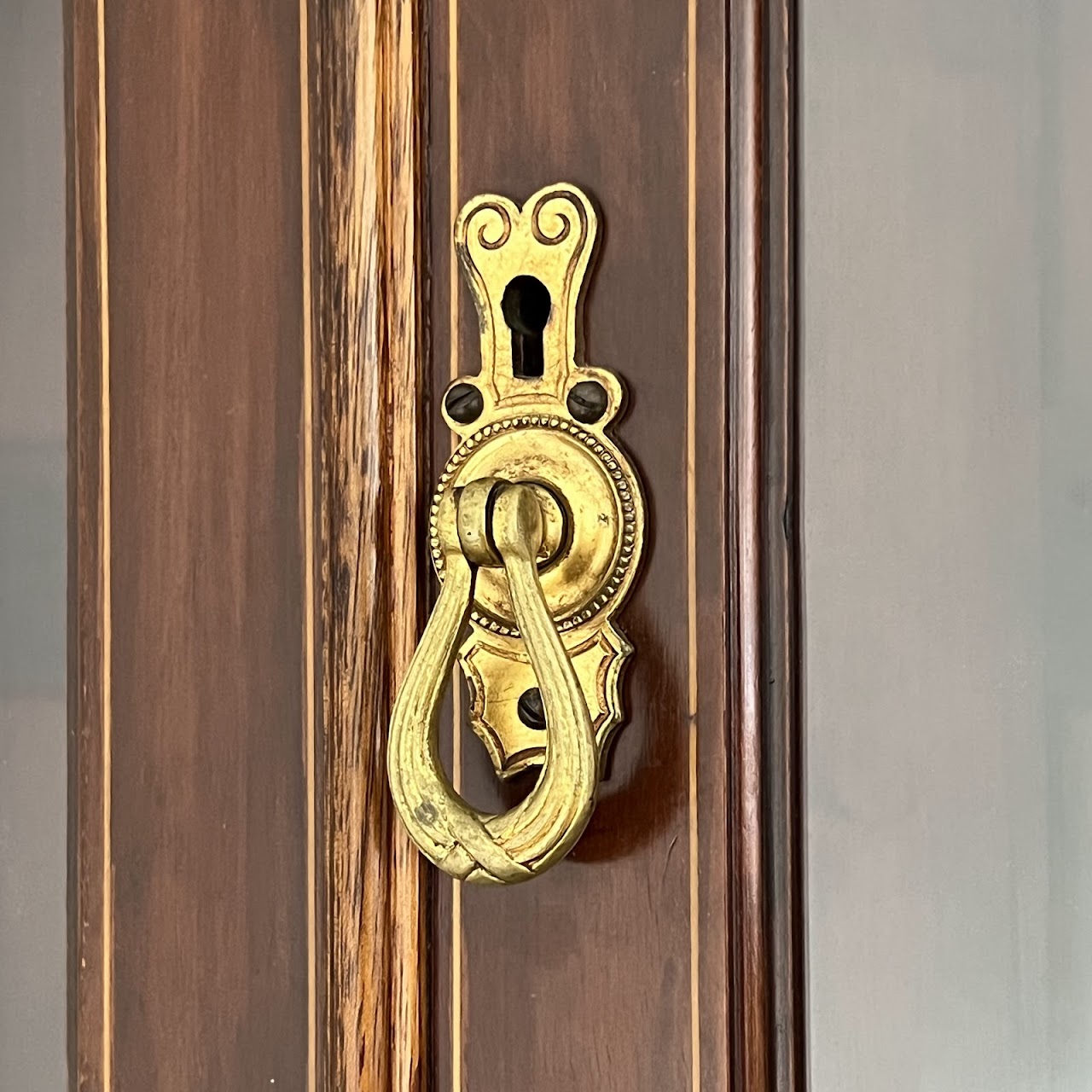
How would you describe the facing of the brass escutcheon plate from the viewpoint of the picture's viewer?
facing the viewer
